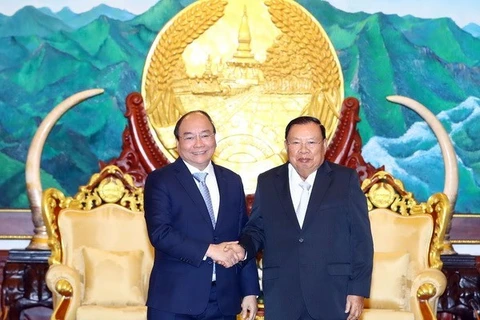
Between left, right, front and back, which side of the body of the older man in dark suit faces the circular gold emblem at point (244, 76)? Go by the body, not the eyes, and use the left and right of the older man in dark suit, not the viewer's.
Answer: back

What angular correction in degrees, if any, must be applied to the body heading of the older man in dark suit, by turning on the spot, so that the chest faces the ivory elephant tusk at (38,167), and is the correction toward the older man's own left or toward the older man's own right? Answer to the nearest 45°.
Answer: approximately 135° to the older man's own right

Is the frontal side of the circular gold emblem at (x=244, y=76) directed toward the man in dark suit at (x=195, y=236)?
yes

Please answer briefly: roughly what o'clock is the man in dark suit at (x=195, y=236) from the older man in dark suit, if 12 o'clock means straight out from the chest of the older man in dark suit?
The man in dark suit is roughly at 3 o'clock from the older man in dark suit.

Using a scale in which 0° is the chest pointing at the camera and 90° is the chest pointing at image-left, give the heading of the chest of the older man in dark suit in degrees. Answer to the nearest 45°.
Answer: approximately 0°

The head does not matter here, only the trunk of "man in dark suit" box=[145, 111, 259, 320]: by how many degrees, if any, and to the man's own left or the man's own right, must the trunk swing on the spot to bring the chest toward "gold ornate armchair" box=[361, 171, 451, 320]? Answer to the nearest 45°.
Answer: approximately 90° to the man's own left

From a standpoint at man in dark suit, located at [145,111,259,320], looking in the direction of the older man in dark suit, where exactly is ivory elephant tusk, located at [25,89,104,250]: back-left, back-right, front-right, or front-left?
back-left
